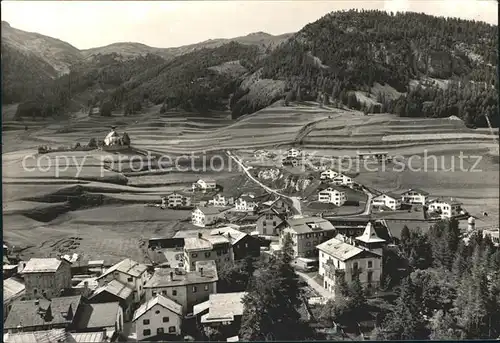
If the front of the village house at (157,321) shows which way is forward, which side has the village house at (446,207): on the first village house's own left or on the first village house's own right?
on the first village house's own left

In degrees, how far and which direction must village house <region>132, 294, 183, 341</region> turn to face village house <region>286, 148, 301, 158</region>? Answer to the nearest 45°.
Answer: approximately 135° to its left

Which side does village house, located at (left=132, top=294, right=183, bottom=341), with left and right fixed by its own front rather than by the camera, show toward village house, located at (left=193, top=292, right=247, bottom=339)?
left

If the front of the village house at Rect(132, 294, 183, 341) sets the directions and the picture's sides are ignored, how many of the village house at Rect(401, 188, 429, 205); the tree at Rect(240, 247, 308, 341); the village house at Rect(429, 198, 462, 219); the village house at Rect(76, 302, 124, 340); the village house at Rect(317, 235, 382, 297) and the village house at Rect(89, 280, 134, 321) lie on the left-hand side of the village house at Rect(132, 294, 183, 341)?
4

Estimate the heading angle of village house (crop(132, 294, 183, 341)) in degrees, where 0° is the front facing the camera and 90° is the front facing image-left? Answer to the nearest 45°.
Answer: approximately 0°
